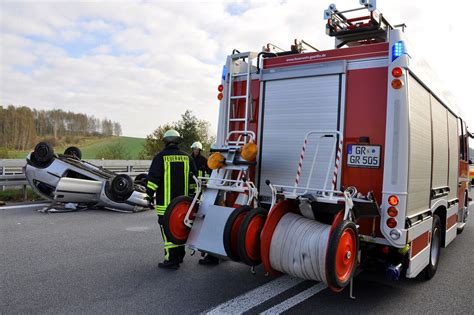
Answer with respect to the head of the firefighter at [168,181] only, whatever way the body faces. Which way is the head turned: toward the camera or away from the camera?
away from the camera

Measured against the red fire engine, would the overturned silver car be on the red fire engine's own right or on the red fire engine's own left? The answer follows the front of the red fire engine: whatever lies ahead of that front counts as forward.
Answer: on the red fire engine's own left

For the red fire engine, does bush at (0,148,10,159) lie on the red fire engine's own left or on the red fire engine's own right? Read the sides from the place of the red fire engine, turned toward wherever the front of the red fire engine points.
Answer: on the red fire engine's own left

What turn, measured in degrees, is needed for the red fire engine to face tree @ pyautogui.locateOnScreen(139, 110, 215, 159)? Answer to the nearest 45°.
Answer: approximately 90° to its left

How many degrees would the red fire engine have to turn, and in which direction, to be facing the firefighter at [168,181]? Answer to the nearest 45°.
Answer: approximately 135° to its left

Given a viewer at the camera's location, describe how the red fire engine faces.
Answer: facing away from the viewer and to the right of the viewer
